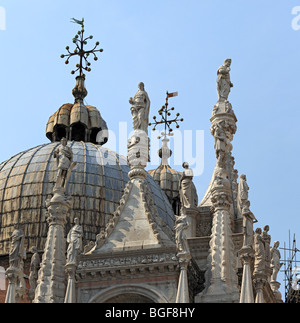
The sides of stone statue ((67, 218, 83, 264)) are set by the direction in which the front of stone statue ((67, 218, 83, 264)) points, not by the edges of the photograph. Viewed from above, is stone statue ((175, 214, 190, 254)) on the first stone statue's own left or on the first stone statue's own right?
on the first stone statue's own left

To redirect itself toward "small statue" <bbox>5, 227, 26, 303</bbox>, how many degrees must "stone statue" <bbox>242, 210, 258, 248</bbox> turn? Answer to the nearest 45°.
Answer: approximately 135° to its right

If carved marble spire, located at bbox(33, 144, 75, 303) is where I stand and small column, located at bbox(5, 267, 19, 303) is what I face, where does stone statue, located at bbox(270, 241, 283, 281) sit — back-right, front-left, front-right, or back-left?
back-right

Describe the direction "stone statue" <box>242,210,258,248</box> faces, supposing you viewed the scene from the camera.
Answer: facing the viewer and to the right of the viewer

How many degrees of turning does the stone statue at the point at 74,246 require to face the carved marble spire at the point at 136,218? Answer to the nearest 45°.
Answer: approximately 135° to its left

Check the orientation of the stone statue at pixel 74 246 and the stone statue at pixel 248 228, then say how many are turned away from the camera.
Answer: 0

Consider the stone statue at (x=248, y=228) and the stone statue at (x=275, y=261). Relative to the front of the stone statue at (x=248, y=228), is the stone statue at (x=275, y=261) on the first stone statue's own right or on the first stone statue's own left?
on the first stone statue's own left

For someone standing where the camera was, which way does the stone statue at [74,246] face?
facing the viewer and to the left of the viewer

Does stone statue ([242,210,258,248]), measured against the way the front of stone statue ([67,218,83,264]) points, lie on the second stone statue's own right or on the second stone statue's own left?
on the second stone statue's own left

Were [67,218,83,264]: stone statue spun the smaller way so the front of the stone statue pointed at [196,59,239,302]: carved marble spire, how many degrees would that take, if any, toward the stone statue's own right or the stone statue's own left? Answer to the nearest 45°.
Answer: approximately 135° to the stone statue's own left
